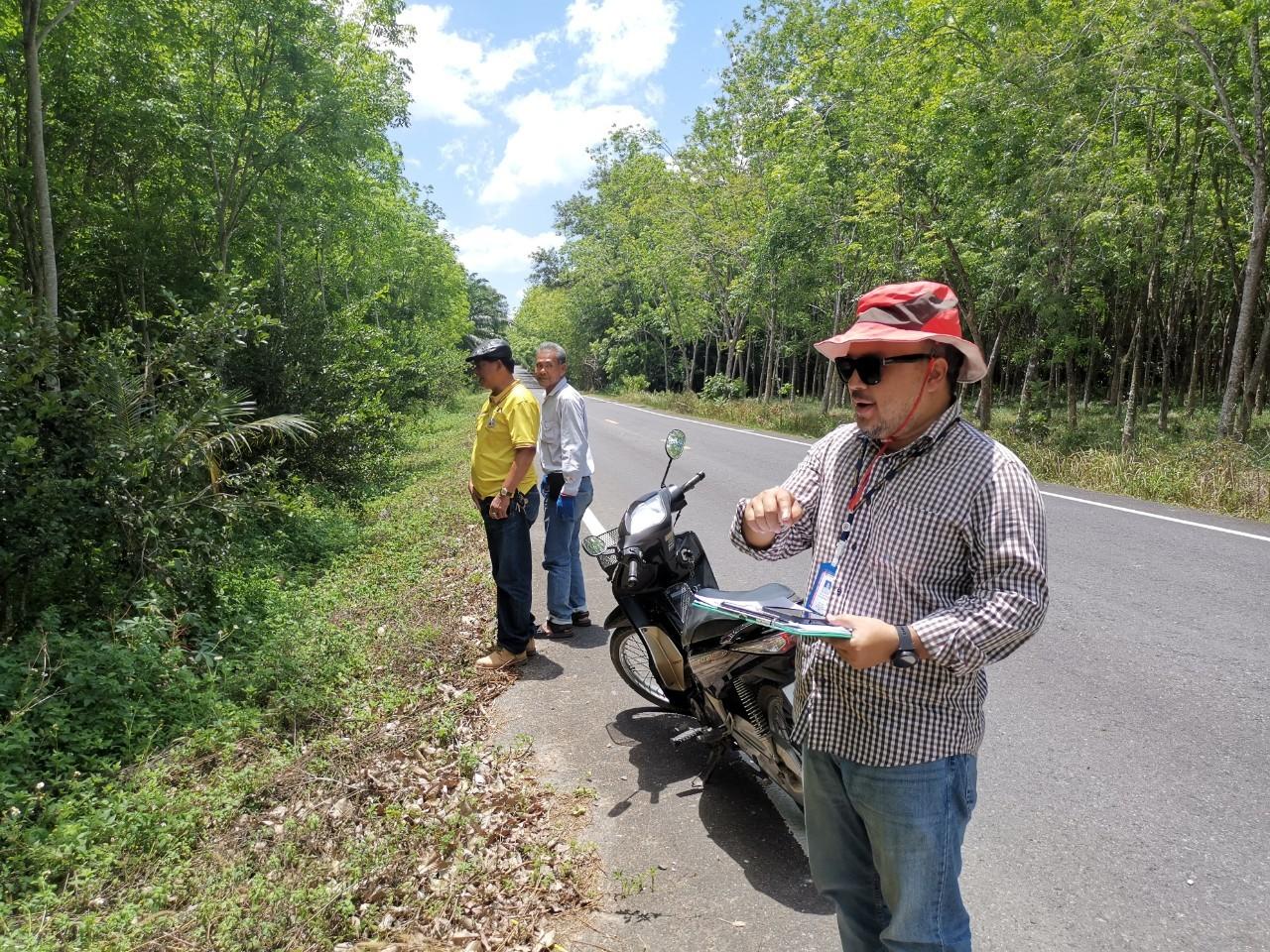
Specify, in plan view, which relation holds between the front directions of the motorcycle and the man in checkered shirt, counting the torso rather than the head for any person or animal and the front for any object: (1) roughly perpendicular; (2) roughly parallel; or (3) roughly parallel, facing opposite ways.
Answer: roughly perpendicular

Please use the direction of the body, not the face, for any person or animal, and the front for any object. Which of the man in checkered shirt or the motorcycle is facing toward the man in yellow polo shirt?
the motorcycle

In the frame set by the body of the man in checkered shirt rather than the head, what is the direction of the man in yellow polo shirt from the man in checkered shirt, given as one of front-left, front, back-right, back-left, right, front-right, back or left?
right

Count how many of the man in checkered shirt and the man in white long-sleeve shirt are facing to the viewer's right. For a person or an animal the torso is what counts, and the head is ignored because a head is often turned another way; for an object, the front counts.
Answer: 0

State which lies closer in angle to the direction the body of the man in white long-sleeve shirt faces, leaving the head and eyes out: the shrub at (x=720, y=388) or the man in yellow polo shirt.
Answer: the man in yellow polo shirt

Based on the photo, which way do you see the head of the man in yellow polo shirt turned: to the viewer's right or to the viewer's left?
to the viewer's left

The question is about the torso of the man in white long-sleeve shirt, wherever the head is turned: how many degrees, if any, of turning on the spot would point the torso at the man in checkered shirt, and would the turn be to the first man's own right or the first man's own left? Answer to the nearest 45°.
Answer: approximately 90° to the first man's own left

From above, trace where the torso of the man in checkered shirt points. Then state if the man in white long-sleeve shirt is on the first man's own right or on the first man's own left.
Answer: on the first man's own right

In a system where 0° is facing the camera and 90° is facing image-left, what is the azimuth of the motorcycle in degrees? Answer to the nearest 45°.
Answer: approximately 135°

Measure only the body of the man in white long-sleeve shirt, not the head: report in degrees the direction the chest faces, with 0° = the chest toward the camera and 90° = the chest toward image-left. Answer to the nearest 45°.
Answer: approximately 90°

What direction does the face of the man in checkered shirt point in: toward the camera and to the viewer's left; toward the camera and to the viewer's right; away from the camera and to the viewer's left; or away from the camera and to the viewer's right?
toward the camera and to the viewer's left
